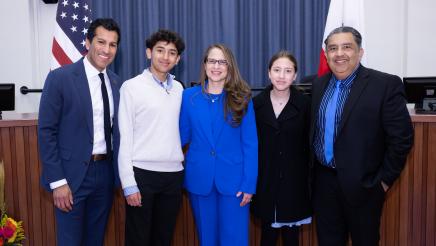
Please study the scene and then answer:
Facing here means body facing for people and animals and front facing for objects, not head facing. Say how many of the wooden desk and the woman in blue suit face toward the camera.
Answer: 2

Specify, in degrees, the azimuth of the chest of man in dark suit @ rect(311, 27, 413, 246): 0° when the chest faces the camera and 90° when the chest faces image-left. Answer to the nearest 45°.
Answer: approximately 45°

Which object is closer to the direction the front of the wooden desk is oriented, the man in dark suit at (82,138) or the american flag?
the man in dark suit

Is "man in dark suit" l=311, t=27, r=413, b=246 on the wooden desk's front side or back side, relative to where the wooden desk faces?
on the front side

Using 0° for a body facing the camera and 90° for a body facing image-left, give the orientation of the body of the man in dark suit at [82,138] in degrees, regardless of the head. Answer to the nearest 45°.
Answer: approximately 315°

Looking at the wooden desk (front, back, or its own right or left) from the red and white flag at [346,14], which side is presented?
back

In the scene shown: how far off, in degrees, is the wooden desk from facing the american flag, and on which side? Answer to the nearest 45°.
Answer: approximately 135° to its right

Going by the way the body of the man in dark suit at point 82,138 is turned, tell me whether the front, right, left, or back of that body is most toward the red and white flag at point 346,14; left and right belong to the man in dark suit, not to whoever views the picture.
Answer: left

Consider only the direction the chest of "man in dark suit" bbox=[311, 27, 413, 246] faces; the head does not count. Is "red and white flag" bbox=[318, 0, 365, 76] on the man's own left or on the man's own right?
on the man's own right

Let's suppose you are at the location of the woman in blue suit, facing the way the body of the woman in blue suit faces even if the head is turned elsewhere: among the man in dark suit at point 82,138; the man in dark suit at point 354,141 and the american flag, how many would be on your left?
1

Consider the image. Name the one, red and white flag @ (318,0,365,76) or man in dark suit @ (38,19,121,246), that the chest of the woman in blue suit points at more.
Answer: the man in dark suit
